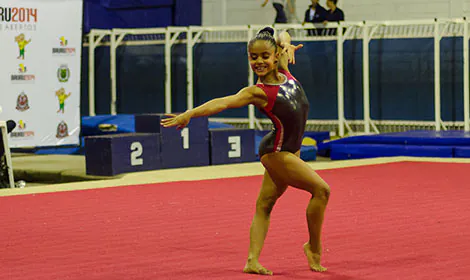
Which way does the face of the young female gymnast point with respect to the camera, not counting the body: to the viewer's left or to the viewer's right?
to the viewer's left

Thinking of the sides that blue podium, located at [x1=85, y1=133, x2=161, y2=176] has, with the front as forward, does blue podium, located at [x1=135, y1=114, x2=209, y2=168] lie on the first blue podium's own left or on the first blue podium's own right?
on the first blue podium's own left

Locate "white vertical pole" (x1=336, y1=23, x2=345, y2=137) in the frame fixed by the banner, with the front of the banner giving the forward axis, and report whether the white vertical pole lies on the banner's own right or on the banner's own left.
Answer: on the banner's own left

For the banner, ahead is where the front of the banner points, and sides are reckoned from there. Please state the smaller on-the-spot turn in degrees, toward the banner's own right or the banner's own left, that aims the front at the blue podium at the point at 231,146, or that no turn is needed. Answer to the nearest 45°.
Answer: approximately 90° to the banner's own left

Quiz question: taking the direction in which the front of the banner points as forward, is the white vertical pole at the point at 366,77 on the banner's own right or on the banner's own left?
on the banner's own left

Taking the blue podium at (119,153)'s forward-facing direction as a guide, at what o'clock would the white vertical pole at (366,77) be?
The white vertical pole is roughly at 9 o'clock from the blue podium.

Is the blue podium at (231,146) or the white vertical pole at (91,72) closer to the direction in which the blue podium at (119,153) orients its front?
the blue podium

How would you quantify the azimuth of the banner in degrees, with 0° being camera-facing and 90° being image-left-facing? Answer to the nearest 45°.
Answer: approximately 0°

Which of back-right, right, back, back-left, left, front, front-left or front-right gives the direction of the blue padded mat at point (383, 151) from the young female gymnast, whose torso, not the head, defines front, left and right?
back-left

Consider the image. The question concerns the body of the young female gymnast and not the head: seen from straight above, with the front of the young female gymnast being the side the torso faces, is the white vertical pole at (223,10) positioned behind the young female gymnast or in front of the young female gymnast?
behind
